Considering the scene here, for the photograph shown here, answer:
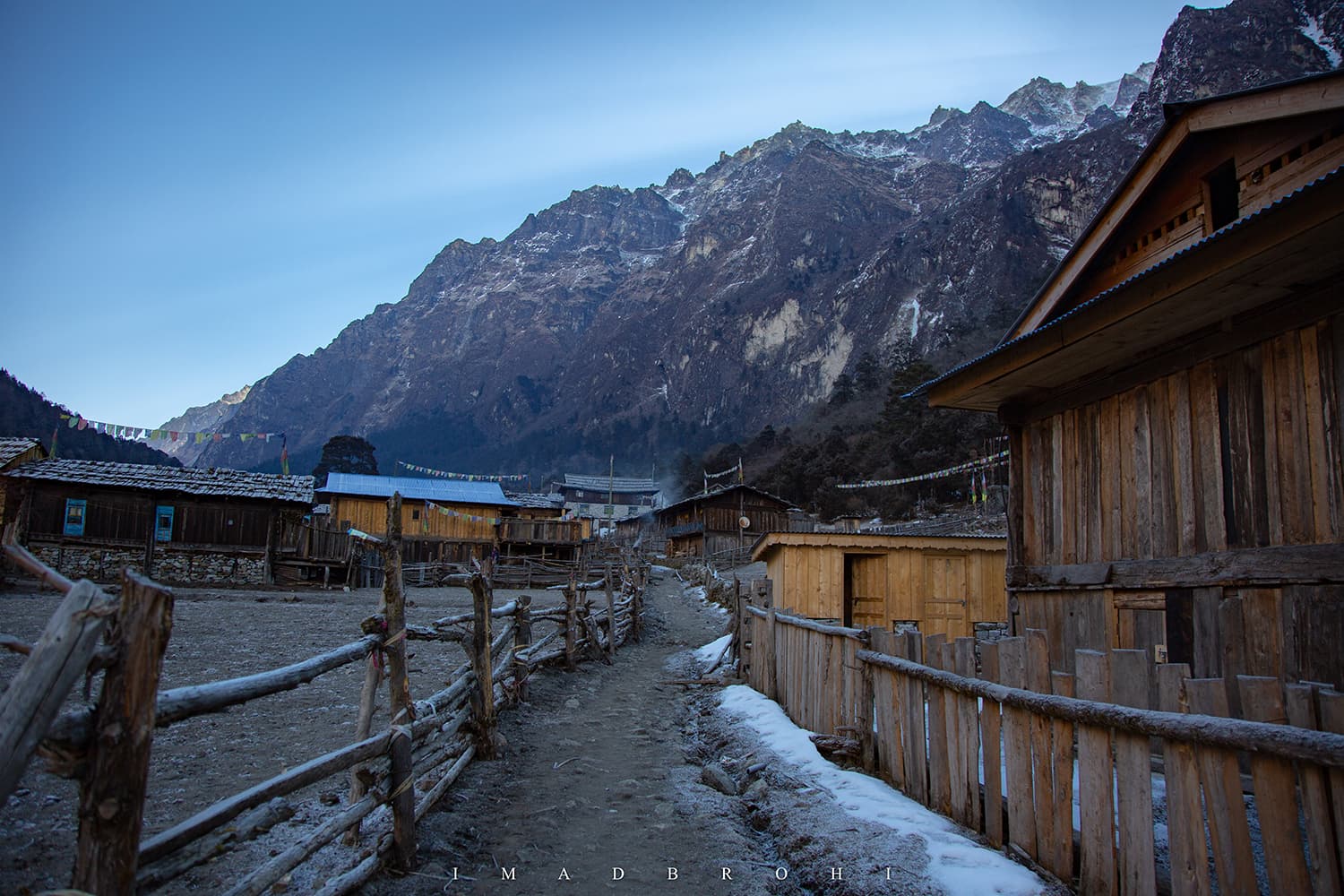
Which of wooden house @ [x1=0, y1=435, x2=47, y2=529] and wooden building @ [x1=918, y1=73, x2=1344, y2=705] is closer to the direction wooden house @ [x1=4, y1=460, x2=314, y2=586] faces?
the wooden building

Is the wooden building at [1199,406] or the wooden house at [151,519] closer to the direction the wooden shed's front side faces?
the wooden building

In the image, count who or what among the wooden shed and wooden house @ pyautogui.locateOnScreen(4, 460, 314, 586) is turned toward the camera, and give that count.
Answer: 2

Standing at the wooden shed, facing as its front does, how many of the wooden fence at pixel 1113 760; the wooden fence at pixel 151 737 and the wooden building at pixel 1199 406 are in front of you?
3

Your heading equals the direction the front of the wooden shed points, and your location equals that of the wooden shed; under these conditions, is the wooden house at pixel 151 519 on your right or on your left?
on your right

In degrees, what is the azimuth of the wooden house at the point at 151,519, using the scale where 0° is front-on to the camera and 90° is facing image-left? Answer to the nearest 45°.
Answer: approximately 0°

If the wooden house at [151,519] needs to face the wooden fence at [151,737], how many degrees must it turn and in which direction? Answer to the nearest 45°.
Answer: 0° — it already faces it

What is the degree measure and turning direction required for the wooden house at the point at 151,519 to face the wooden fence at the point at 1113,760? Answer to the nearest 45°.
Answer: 0° — it already faces it

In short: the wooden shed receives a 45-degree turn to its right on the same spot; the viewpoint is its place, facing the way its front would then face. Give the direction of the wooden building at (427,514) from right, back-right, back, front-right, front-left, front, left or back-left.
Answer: right

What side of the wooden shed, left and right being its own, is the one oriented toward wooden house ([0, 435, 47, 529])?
right

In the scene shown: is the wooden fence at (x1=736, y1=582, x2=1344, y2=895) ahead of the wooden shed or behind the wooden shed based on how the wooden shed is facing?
ahead

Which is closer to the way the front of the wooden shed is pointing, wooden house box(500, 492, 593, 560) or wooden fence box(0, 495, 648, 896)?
the wooden fence

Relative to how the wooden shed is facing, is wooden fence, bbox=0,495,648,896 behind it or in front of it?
in front

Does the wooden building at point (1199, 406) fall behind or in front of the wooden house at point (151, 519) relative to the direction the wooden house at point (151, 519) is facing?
in front
